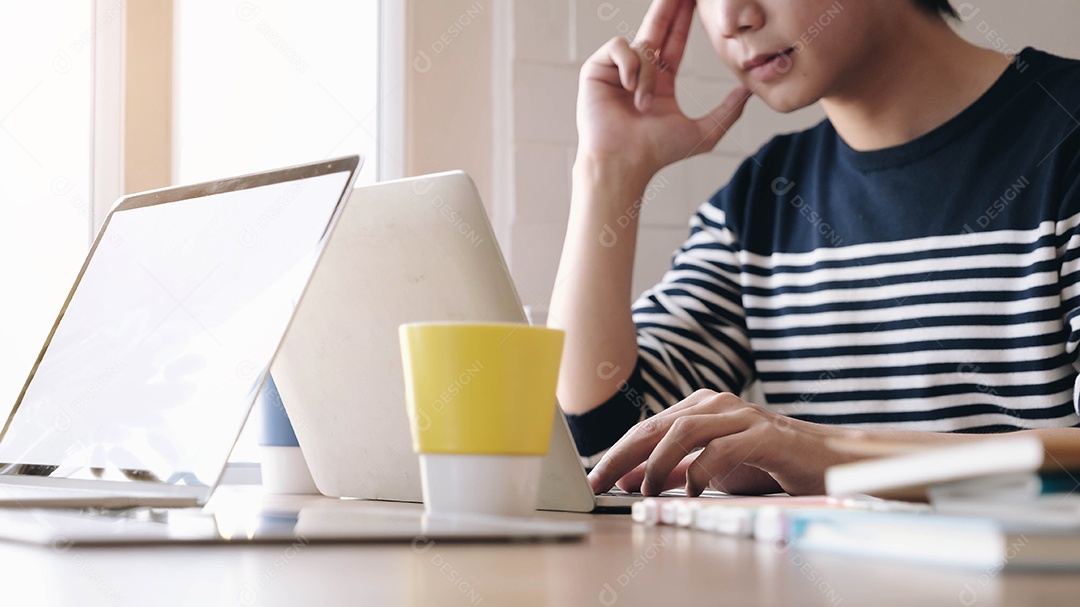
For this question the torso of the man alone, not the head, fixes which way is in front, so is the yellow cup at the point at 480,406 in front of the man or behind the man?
in front

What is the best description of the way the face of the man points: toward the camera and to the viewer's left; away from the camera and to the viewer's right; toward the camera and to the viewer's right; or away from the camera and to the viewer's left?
toward the camera and to the viewer's left

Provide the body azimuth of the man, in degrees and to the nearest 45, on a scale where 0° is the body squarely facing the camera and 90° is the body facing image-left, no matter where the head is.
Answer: approximately 45°

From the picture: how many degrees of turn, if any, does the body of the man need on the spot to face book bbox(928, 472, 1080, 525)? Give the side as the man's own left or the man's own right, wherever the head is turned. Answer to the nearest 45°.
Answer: approximately 45° to the man's own left

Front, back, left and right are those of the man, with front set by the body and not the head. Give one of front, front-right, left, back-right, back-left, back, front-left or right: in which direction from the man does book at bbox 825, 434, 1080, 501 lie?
front-left

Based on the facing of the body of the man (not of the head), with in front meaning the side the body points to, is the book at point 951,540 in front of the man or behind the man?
in front
